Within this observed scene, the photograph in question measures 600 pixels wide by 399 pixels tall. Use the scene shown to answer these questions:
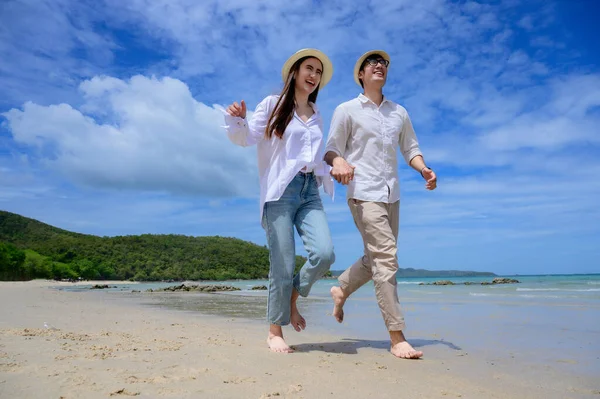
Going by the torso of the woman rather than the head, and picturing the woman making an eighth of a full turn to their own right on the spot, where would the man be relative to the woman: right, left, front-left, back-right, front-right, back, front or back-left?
left

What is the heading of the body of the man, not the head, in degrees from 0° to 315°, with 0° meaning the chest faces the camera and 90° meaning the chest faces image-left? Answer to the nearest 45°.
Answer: approximately 315°

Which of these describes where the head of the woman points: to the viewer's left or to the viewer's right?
to the viewer's right
